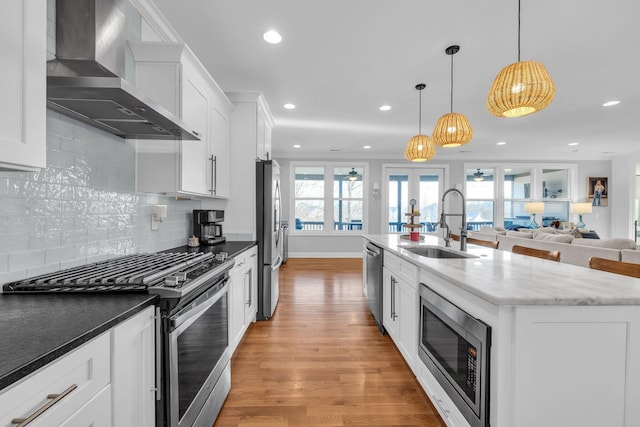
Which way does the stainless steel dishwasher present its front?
to the viewer's left

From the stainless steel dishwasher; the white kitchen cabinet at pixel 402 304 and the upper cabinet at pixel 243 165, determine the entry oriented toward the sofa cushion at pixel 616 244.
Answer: the upper cabinet

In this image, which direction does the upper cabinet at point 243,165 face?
to the viewer's right

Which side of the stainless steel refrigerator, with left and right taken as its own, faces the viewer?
right

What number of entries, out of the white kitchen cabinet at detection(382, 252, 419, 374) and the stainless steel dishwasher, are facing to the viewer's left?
2

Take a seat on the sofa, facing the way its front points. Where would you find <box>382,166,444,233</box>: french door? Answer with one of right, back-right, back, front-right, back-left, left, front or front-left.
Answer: left

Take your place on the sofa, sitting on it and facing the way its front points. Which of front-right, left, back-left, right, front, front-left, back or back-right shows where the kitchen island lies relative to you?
back-right

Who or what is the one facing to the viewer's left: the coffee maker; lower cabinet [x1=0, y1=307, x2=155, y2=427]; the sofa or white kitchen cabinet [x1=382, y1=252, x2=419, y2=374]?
the white kitchen cabinet

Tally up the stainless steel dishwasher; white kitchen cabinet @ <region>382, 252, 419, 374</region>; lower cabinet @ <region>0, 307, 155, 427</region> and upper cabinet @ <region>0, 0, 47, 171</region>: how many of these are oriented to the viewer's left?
2

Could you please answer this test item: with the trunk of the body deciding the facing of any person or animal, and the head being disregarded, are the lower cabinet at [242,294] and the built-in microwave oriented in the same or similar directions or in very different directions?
very different directions

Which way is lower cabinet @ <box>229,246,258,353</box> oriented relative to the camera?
to the viewer's right
